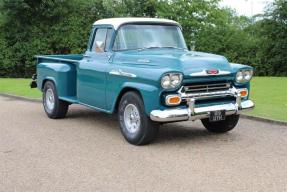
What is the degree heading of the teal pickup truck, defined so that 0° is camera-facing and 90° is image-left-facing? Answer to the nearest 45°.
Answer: approximately 315°
